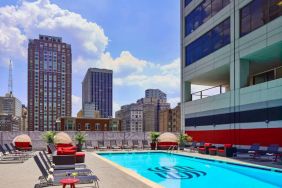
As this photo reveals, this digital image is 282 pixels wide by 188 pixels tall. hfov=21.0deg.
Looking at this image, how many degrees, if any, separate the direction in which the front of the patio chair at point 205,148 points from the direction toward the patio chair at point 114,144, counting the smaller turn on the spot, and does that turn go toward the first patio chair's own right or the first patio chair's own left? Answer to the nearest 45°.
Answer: approximately 90° to the first patio chair's own right

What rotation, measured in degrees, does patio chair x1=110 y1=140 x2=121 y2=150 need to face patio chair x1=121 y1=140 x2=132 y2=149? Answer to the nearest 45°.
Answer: approximately 90° to its left

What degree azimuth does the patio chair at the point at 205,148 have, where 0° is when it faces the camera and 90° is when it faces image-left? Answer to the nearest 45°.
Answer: approximately 45°

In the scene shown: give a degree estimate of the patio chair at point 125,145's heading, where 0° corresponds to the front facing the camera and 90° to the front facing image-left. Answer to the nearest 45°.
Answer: approximately 315°

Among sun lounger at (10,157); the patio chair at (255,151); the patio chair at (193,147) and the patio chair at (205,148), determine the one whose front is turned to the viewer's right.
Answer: the sun lounger

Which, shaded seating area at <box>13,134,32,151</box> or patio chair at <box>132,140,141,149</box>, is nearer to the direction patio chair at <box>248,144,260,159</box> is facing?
the shaded seating area
